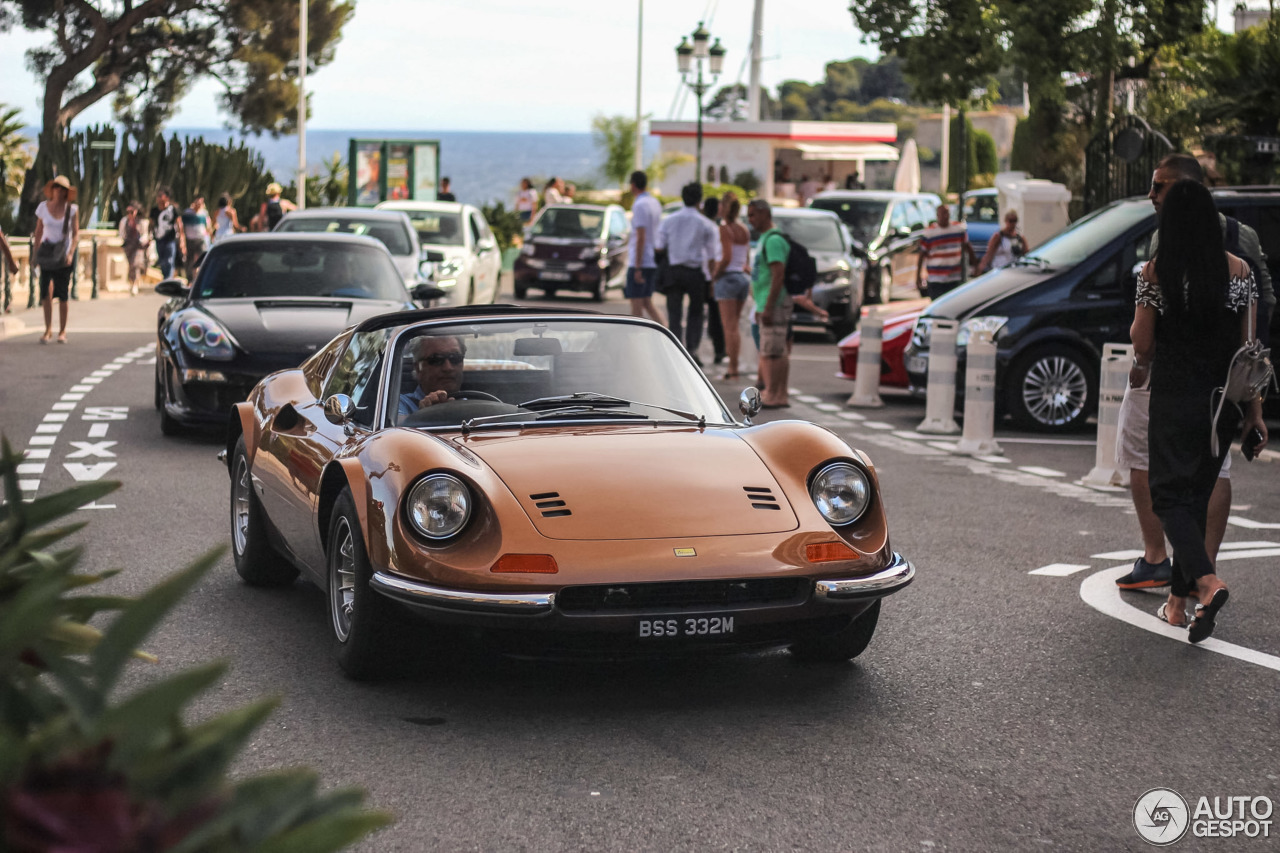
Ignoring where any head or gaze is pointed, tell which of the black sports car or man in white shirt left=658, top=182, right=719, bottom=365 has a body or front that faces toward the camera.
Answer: the black sports car

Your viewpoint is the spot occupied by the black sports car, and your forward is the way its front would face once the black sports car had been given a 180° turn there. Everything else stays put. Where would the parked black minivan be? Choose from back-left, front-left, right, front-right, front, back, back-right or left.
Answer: right

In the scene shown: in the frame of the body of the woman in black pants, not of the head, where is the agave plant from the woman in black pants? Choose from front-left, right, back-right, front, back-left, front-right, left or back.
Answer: back

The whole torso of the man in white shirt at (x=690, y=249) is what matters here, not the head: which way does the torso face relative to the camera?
away from the camera

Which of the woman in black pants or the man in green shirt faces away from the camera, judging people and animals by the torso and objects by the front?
the woman in black pants

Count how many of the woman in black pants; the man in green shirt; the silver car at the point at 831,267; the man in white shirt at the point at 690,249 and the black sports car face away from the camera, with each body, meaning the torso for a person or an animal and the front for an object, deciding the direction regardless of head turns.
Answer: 2

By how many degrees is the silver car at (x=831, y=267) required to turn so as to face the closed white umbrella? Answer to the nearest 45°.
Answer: approximately 135° to its right

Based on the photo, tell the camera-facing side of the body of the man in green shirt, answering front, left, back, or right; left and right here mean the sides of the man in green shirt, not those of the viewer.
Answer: left

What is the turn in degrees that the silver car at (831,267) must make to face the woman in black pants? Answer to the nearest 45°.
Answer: approximately 45° to its left

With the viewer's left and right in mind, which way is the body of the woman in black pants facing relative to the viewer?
facing away from the viewer

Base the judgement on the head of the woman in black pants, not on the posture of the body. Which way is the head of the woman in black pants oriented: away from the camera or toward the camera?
away from the camera

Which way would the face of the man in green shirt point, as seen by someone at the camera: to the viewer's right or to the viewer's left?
to the viewer's left

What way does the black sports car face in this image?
toward the camera

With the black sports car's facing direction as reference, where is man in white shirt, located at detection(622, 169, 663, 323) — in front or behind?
behind

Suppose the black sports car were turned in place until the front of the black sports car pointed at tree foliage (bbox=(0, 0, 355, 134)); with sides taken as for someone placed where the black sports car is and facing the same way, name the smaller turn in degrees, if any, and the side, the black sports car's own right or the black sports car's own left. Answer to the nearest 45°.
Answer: approximately 180°

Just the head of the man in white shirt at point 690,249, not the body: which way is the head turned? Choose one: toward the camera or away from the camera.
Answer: away from the camera

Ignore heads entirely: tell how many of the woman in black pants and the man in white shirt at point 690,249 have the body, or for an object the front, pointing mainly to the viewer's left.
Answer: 0
